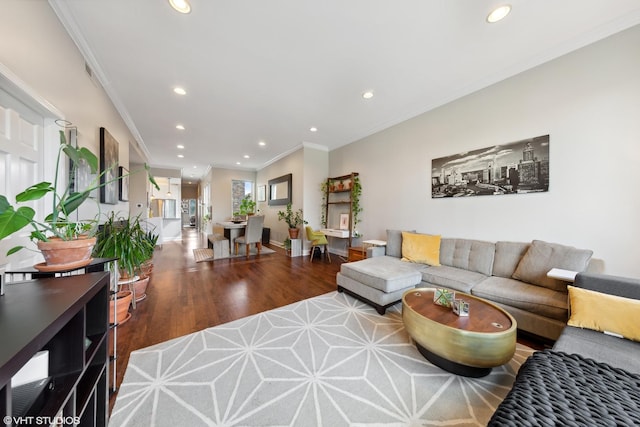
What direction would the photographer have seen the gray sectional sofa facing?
facing the viewer and to the left of the viewer

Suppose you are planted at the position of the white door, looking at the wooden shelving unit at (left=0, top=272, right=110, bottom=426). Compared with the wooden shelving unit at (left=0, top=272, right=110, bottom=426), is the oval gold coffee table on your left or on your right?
left

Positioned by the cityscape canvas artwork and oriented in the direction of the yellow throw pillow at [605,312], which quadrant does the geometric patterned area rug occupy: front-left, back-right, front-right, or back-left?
front-right

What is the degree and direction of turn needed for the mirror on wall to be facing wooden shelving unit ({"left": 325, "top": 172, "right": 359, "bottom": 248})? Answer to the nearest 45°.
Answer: approximately 90° to its left

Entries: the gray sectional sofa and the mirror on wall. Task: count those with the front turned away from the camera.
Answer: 0

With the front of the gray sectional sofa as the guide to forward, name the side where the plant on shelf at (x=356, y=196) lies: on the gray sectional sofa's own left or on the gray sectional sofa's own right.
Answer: on the gray sectional sofa's own right

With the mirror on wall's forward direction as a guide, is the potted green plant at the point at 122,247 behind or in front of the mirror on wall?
in front

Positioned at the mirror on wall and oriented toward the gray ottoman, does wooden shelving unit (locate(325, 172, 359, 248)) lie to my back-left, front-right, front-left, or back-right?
front-left

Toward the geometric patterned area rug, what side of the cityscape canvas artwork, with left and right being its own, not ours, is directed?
front
